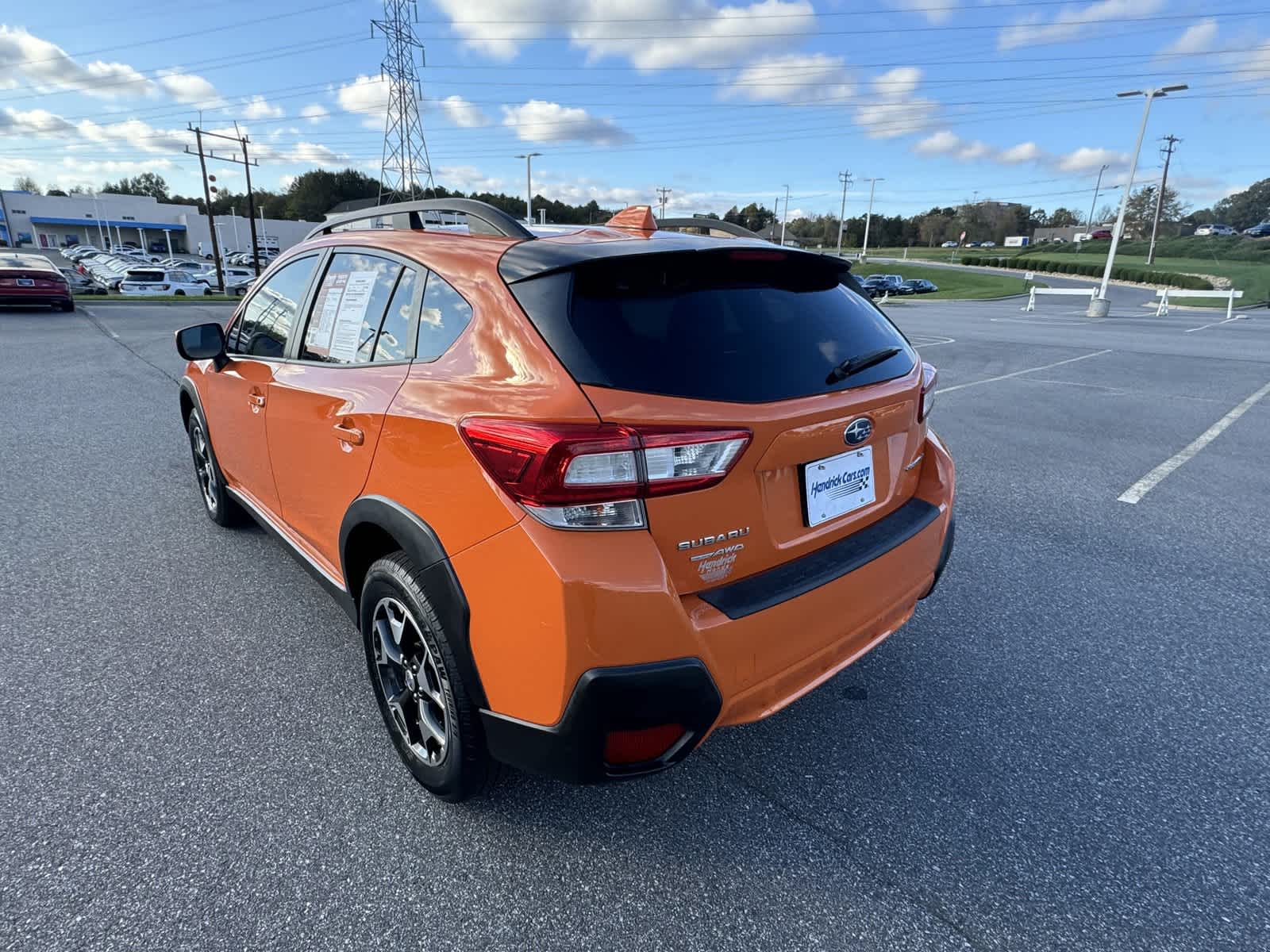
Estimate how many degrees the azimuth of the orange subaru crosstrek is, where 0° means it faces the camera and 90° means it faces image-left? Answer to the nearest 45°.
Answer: approximately 135°

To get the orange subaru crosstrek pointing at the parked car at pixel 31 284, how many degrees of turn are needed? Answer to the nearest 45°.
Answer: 0° — it already faces it

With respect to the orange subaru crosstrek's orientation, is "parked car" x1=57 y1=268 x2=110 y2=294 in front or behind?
in front

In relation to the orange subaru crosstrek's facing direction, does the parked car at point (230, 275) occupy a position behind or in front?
in front
